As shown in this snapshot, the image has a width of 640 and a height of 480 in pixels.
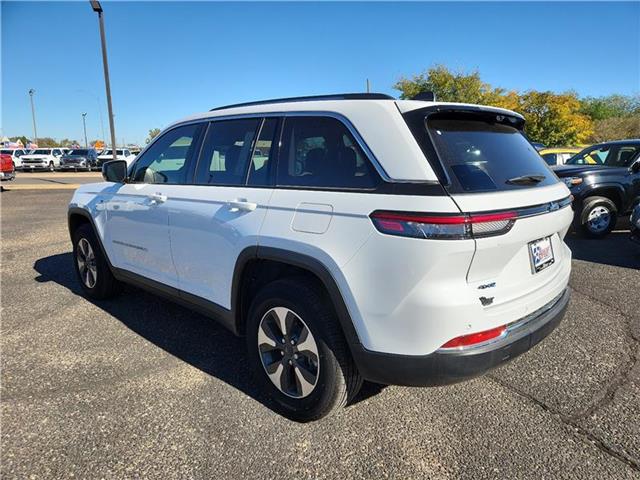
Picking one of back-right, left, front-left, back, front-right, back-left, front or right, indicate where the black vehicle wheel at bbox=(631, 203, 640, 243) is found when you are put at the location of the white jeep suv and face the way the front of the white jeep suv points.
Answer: right

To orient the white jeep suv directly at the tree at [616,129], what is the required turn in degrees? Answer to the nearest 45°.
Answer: approximately 90° to its right

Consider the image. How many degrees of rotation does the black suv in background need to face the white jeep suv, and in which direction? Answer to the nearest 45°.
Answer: approximately 45° to its left

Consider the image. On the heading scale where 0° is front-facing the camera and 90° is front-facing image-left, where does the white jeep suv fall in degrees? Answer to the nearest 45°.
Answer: approximately 135°

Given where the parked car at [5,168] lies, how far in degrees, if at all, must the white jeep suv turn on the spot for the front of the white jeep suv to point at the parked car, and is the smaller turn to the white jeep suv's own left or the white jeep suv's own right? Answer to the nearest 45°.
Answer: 0° — it already faces it

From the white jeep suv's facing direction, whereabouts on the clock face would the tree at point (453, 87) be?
The tree is roughly at 2 o'clock from the white jeep suv.

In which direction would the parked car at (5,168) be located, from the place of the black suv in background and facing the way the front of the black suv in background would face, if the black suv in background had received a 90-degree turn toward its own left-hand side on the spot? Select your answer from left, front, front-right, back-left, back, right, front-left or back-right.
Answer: back-right

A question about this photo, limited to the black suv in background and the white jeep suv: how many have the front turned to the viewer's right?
0

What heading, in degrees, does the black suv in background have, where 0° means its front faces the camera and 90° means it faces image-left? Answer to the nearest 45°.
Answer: approximately 45°

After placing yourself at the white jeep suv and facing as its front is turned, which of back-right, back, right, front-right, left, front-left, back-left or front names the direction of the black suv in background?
right

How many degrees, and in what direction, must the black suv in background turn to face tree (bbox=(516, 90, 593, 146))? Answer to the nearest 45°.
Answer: approximately 135° to its right

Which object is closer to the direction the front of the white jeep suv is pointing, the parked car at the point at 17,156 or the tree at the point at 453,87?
the parked car
